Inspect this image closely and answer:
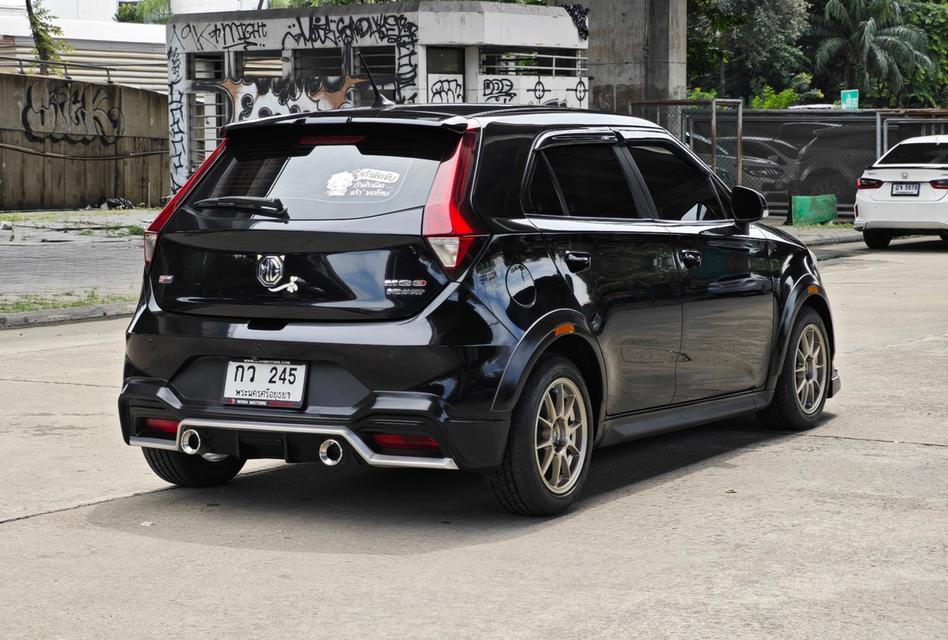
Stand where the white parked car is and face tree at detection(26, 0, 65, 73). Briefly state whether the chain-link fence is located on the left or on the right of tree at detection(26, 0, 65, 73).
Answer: right

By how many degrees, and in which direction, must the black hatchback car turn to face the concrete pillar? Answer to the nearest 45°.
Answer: approximately 45° to its left

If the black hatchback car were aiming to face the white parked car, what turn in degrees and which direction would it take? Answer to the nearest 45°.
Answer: approximately 45° to its left

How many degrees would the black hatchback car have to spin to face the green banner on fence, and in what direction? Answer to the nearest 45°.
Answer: approximately 45° to its left

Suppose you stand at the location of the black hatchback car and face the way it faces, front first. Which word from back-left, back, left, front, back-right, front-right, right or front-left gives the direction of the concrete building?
front-left

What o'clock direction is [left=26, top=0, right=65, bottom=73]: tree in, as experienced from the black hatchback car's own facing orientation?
The tree is roughly at 10 o'clock from the black hatchback car.

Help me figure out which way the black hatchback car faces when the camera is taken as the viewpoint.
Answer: facing away from the viewer and to the right of the viewer

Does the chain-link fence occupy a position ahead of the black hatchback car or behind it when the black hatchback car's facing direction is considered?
ahead
